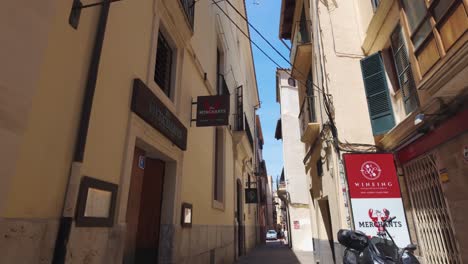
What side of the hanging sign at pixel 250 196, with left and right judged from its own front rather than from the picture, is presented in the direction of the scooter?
front

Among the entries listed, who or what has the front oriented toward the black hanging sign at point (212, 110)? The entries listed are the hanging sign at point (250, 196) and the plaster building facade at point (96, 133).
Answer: the hanging sign

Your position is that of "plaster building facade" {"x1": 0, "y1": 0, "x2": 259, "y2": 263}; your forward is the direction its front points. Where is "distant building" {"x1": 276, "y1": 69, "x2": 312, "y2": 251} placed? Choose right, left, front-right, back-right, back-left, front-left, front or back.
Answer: left

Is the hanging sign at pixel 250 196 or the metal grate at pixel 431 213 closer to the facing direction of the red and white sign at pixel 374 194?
the metal grate

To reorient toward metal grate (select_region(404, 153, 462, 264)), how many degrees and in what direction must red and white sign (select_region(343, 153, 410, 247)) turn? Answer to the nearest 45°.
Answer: approximately 45° to its left

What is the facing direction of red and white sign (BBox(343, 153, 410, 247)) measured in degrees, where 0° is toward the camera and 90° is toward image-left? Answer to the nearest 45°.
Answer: approximately 0°

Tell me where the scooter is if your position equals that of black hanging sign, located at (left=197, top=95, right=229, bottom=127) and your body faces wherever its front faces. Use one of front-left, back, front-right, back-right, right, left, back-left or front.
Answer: front-left

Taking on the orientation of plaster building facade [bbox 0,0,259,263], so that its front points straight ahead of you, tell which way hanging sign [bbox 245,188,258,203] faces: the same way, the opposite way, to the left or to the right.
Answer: to the right

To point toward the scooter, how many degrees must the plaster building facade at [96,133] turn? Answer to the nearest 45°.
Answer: approximately 45° to its left

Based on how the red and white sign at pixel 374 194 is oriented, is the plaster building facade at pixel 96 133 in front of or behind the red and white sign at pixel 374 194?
in front

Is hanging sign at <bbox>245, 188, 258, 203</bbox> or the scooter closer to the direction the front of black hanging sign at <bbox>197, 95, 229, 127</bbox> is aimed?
the scooter

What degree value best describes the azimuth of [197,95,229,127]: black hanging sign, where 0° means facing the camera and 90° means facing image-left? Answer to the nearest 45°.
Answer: approximately 0°

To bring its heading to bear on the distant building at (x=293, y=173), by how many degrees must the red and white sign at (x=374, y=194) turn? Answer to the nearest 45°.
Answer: approximately 180°

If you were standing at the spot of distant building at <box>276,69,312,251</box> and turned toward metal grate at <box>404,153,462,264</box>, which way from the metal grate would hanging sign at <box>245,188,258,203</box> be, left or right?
right

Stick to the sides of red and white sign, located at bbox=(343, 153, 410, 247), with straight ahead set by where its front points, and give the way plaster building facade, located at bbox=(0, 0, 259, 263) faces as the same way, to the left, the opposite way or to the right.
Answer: to the left
